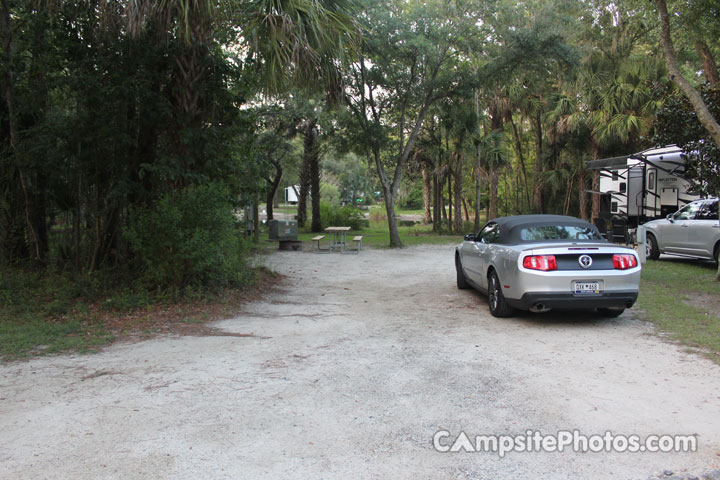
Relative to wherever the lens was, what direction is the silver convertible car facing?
facing away from the viewer and to the left of the viewer

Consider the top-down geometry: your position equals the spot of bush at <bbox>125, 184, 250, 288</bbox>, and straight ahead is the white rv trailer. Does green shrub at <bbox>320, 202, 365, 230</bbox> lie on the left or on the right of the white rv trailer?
left

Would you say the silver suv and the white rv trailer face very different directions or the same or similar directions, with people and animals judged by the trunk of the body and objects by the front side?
very different directions

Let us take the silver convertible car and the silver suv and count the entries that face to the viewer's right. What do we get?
0

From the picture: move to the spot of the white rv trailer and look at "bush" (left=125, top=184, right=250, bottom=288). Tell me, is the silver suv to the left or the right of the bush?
left

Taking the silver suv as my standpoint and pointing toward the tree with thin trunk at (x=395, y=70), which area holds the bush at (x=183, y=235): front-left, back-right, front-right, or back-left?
front-left

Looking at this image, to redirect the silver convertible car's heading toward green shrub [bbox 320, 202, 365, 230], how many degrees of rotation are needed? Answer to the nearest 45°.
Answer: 0° — it already faces it

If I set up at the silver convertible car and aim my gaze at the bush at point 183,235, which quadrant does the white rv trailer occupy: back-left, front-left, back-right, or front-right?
back-right
